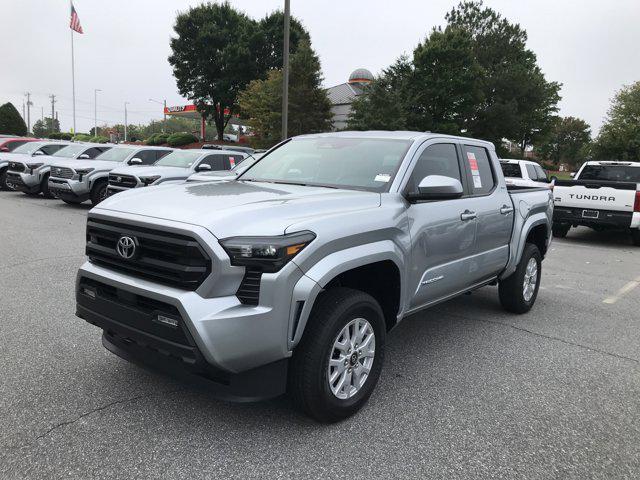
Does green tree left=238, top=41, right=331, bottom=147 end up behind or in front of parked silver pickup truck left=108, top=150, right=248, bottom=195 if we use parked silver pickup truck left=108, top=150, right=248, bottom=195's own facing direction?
behind

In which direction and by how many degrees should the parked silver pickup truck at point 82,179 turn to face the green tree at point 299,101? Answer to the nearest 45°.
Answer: approximately 180°

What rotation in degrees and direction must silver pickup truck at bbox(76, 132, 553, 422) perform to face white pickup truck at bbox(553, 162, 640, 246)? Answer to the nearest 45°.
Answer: approximately 180°

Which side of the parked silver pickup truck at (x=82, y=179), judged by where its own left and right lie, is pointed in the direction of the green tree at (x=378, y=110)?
back

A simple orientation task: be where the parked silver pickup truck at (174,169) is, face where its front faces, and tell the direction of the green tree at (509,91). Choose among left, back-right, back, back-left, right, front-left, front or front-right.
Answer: back

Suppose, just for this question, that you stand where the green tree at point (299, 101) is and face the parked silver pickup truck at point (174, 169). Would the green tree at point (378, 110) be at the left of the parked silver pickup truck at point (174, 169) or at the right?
left

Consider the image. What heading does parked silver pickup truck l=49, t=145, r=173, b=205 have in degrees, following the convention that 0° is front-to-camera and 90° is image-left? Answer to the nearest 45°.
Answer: approximately 45°
